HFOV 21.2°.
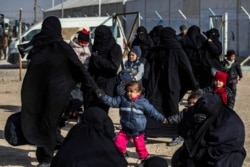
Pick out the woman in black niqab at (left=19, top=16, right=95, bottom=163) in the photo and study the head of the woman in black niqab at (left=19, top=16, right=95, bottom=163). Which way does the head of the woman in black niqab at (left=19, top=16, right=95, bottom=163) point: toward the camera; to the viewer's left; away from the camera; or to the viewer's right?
away from the camera

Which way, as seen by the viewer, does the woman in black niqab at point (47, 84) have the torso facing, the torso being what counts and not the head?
away from the camera

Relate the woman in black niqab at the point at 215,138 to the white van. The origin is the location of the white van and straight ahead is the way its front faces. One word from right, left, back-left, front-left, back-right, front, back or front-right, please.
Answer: left

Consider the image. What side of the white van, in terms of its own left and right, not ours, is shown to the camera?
left

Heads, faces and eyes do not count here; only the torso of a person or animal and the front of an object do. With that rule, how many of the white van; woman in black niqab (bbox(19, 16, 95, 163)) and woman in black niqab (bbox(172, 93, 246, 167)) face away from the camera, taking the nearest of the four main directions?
1
